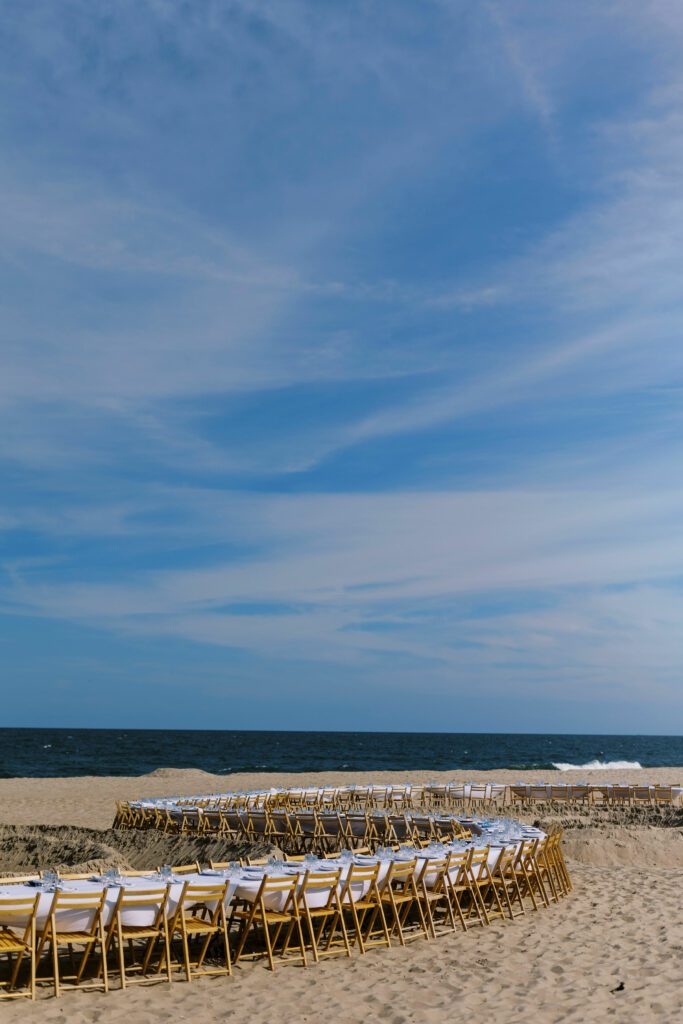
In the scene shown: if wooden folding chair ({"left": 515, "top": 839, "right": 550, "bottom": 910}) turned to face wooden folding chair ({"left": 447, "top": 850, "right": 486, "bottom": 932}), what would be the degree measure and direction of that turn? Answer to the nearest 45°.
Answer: approximately 90° to its left

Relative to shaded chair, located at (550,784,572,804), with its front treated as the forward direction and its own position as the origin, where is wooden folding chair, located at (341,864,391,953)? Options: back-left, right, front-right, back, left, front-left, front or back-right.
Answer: back

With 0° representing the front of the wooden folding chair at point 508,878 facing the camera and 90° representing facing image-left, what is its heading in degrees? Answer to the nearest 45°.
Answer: approximately 135°

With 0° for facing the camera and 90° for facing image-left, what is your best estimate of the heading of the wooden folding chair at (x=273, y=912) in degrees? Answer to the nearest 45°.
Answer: approximately 135°

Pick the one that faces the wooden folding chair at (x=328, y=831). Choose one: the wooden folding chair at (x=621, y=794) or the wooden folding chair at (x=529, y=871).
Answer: the wooden folding chair at (x=529, y=871)

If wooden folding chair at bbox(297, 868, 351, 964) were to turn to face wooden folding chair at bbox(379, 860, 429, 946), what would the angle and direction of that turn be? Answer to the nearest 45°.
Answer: approximately 90° to its right

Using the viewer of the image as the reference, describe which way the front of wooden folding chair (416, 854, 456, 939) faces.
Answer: facing away from the viewer and to the left of the viewer

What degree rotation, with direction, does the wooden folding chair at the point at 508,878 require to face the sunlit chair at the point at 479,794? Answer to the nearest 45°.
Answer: approximately 45° to its right

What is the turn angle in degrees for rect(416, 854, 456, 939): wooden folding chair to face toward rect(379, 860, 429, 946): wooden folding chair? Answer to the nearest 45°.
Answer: approximately 90° to its left

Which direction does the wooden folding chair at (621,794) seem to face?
away from the camera

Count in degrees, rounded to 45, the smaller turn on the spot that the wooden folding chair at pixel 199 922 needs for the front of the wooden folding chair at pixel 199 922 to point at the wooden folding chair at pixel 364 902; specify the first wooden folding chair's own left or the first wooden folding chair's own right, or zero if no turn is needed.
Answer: approximately 90° to the first wooden folding chair's own right

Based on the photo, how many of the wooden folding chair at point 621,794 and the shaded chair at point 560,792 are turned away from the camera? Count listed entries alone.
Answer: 2

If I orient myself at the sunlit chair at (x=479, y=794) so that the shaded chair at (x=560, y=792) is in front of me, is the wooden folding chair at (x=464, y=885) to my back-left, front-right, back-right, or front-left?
back-right

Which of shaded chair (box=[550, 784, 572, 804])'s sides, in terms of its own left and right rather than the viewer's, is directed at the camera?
back

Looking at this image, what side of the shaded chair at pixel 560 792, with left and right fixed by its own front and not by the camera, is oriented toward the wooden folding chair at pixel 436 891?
back

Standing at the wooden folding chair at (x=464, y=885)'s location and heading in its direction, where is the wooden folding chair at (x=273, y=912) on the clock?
the wooden folding chair at (x=273, y=912) is roughly at 9 o'clock from the wooden folding chair at (x=464, y=885).

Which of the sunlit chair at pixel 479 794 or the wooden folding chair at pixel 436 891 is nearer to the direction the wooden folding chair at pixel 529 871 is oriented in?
the sunlit chair

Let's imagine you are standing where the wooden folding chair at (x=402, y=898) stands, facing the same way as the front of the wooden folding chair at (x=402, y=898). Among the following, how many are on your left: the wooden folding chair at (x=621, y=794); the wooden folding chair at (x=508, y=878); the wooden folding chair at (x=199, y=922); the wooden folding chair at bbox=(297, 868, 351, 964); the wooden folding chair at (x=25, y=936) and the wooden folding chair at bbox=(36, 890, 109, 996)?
4

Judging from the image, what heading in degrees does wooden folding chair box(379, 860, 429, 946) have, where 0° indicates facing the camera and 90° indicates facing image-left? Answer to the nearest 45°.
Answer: approximately 135°
